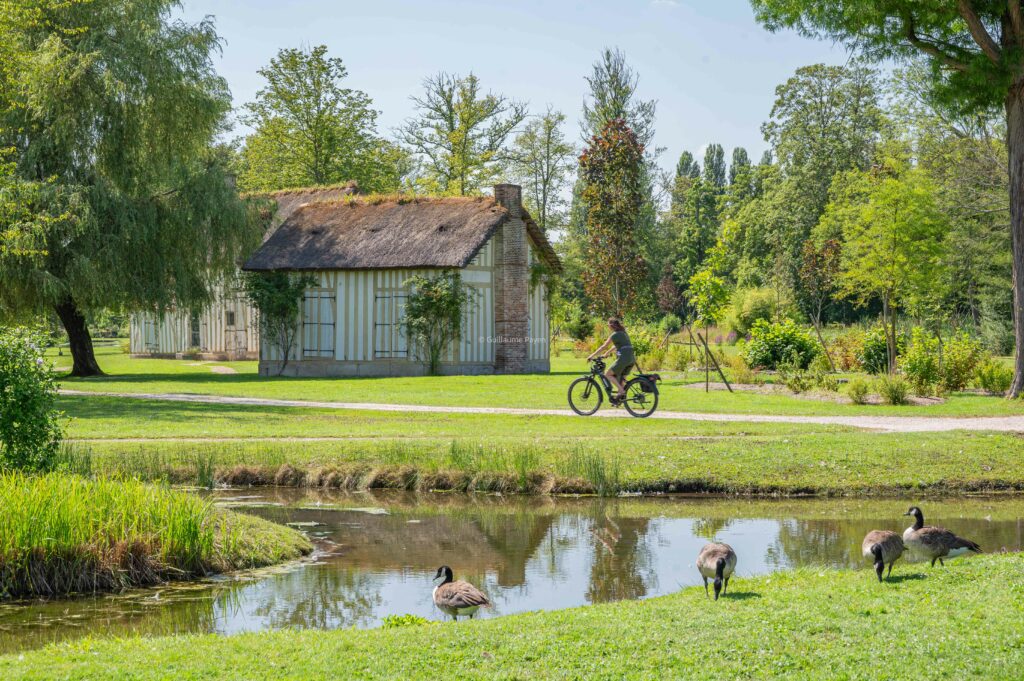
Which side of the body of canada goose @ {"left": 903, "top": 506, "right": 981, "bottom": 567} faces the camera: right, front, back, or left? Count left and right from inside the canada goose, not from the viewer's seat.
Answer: left

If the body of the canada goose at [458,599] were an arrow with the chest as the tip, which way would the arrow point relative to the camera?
to the viewer's left

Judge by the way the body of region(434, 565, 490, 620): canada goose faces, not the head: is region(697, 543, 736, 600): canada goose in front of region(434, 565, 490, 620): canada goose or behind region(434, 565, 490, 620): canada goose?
behind

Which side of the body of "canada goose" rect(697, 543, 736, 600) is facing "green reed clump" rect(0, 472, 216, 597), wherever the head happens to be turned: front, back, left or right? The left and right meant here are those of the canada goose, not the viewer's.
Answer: right

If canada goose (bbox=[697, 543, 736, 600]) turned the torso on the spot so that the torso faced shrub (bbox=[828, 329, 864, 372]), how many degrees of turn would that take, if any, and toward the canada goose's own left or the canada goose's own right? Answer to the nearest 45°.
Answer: approximately 180°

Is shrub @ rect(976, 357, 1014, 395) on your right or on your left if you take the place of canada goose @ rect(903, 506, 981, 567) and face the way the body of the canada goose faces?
on your right

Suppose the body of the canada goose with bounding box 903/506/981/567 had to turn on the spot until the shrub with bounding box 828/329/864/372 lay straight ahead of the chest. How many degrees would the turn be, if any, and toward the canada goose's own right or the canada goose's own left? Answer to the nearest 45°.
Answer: approximately 90° to the canada goose's own right

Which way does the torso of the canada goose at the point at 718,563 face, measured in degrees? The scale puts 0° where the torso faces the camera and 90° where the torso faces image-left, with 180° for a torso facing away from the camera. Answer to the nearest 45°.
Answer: approximately 0°

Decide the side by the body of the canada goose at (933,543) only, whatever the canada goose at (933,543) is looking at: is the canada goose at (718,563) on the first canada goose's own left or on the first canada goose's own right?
on the first canada goose's own left

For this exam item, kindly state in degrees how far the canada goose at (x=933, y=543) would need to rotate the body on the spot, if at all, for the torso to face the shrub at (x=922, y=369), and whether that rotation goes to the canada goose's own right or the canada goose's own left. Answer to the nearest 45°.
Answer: approximately 90° to the canada goose's own right

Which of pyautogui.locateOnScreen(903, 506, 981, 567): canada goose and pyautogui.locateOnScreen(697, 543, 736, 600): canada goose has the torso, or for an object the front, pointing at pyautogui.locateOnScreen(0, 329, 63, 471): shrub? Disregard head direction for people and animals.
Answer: pyautogui.locateOnScreen(903, 506, 981, 567): canada goose

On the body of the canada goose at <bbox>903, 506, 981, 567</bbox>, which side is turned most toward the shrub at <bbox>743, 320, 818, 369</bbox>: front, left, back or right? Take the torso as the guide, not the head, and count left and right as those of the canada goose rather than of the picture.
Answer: right

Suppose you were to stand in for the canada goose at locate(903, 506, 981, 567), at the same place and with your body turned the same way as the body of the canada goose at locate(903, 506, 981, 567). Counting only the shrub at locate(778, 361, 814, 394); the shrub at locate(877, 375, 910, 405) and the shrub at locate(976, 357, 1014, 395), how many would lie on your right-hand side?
3

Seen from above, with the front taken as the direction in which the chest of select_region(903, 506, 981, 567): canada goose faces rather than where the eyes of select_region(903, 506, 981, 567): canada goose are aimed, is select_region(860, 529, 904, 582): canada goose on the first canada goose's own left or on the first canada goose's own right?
on the first canada goose's own left

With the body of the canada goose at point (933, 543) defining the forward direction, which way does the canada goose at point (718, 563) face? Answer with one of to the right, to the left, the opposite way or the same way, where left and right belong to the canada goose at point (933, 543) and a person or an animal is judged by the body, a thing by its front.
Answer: to the left

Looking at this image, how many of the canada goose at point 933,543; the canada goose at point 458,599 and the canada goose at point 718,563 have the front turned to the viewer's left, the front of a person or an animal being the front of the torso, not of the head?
2

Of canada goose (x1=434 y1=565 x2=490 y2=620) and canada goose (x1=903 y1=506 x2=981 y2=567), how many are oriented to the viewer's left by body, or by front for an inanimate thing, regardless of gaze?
2

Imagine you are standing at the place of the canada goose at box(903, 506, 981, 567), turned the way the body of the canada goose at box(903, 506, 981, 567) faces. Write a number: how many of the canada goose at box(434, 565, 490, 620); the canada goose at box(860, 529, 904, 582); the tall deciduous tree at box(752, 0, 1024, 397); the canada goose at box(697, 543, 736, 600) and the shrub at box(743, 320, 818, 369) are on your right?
2
